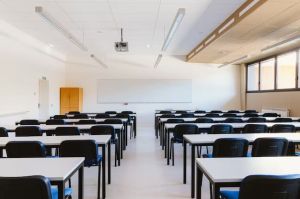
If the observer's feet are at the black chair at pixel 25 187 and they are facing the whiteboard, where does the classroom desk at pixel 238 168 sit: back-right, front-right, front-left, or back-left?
front-right

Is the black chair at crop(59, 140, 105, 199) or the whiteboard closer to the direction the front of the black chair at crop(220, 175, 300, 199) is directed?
the whiteboard

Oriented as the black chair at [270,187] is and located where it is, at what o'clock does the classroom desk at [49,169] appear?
The classroom desk is roughly at 9 o'clock from the black chair.

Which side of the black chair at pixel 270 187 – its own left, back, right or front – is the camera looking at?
back

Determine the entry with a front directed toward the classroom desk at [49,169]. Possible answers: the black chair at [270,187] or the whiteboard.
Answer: the whiteboard

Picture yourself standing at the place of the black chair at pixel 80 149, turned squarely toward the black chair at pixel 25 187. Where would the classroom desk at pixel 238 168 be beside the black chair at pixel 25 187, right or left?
left

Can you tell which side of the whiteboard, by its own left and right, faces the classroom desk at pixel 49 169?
front

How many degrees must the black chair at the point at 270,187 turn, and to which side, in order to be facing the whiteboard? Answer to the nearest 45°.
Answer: approximately 45° to its left

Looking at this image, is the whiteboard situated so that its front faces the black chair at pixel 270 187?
yes

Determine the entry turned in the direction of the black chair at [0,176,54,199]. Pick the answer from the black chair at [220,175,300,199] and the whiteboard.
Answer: the whiteboard

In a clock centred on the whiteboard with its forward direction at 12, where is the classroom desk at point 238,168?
The classroom desk is roughly at 12 o'clock from the whiteboard.

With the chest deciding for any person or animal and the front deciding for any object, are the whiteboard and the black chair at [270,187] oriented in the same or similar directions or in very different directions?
very different directions

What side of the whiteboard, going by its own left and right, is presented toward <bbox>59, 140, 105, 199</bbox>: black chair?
front

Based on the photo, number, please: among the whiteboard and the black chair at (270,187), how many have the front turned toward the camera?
1

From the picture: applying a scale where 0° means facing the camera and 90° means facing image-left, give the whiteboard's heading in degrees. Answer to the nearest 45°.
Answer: approximately 0°

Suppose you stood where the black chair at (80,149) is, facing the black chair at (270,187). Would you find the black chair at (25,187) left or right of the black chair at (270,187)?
right
